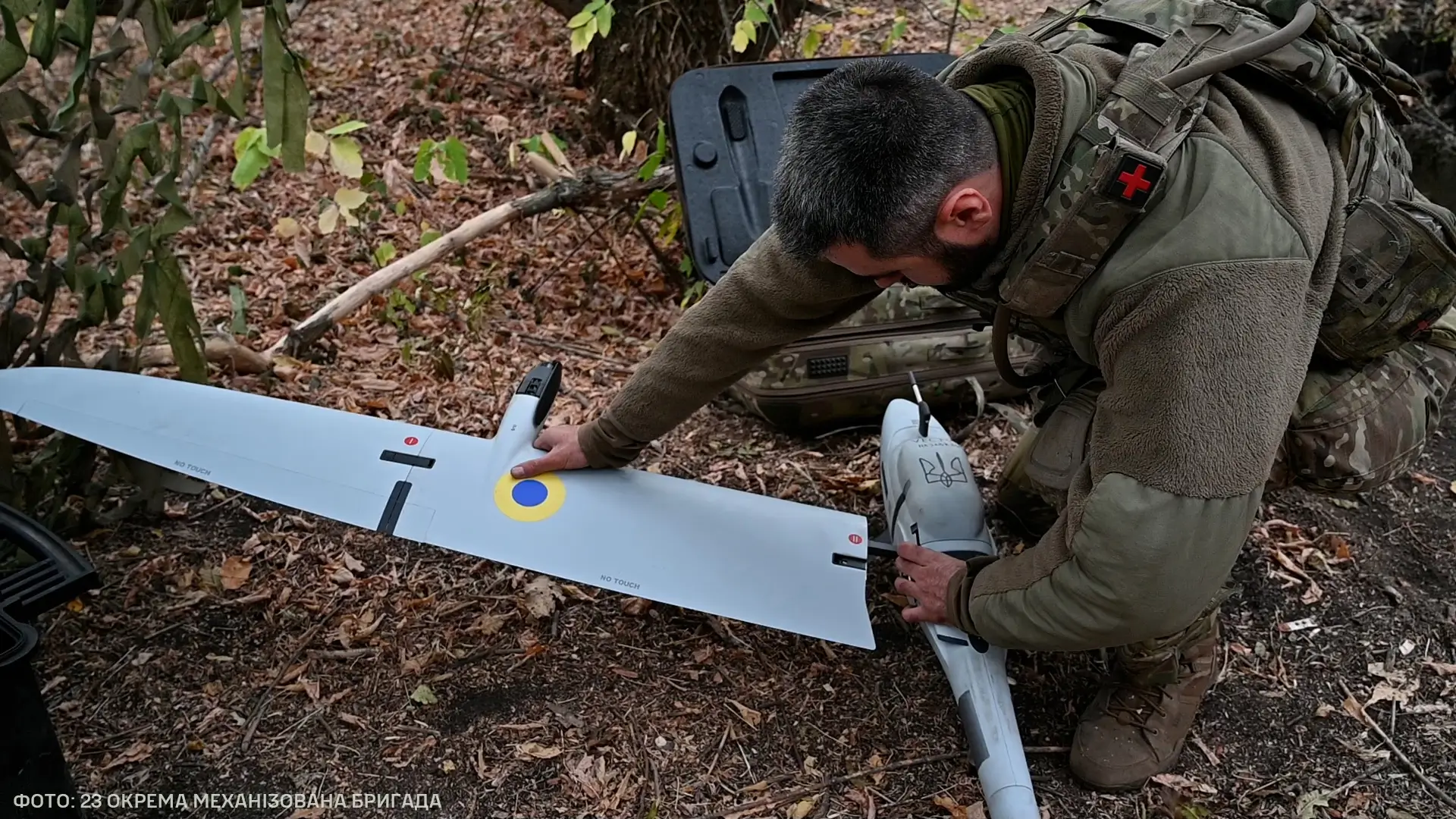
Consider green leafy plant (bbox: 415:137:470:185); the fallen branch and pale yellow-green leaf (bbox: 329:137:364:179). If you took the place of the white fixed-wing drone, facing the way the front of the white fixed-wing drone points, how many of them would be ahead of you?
3

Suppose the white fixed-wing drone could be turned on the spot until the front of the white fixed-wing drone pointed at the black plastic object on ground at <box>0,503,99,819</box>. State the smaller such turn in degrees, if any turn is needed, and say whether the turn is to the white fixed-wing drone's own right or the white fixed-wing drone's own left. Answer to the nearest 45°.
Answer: approximately 135° to the white fixed-wing drone's own left

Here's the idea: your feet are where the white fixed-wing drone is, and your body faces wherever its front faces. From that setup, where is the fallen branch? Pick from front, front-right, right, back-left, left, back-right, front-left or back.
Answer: front

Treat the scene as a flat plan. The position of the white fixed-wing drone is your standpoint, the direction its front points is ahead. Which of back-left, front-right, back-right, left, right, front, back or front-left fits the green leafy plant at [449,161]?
front

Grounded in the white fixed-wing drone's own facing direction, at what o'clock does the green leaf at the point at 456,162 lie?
The green leaf is roughly at 12 o'clock from the white fixed-wing drone.

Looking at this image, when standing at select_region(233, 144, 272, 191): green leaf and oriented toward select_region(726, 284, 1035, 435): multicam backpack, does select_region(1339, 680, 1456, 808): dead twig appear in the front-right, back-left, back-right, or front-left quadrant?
front-right

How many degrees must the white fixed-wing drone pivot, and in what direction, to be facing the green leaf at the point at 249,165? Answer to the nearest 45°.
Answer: approximately 45° to its left

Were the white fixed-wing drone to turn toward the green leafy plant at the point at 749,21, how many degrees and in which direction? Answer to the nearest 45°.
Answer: approximately 45° to its right

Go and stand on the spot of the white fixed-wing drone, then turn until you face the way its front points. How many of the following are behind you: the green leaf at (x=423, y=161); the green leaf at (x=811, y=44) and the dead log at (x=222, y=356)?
0

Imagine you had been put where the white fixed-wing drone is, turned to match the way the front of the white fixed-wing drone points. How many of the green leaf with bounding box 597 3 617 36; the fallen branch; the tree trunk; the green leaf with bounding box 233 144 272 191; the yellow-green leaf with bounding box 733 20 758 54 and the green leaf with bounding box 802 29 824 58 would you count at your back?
0

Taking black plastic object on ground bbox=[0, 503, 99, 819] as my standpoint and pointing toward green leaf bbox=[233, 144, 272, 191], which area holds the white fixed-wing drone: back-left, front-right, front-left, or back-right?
front-right

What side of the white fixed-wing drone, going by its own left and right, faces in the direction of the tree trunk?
front

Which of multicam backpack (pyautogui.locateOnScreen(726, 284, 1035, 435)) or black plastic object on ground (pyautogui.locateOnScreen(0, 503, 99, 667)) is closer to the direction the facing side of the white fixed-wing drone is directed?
the multicam backpack

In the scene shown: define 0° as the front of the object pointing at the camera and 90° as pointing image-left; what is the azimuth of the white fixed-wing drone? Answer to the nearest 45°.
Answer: approximately 180°
